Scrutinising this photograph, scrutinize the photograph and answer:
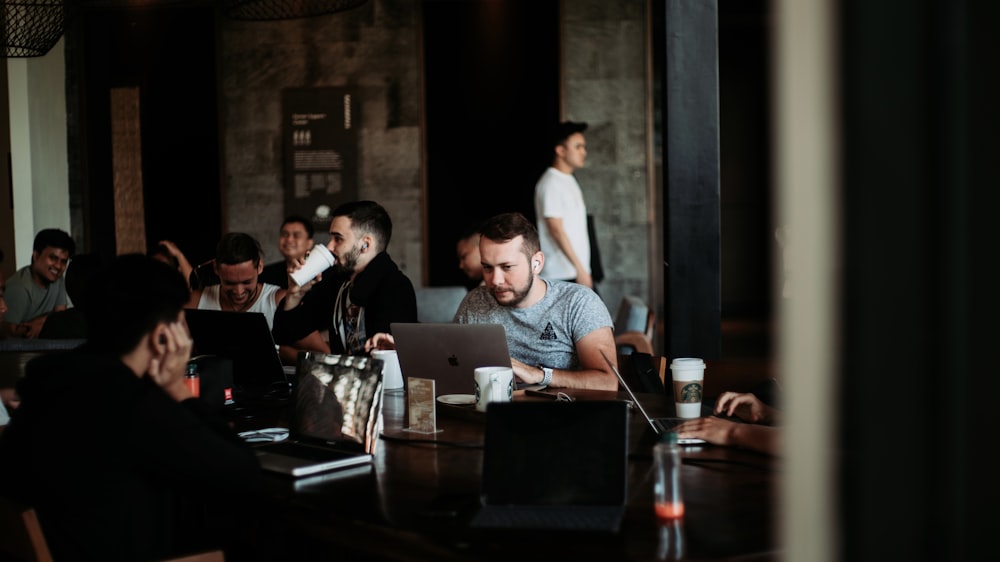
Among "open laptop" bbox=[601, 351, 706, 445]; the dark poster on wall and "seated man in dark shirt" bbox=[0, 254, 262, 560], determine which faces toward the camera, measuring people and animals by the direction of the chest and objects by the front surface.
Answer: the dark poster on wall

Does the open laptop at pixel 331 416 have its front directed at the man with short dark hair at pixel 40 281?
no

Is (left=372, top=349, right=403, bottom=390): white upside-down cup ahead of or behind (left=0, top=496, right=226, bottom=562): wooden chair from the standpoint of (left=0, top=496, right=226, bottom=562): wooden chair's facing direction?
ahead

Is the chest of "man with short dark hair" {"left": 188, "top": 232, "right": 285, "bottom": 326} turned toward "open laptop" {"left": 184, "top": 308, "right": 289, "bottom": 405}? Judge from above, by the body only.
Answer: yes

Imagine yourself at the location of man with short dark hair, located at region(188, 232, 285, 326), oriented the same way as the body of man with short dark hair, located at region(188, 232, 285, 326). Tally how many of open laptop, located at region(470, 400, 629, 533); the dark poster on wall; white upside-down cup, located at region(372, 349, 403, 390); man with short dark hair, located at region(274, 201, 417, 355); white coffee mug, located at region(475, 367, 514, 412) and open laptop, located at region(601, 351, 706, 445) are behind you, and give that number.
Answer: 1

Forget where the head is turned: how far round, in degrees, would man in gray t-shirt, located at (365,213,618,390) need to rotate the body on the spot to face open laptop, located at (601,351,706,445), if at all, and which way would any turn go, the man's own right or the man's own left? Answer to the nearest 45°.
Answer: approximately 45° to the man's own left

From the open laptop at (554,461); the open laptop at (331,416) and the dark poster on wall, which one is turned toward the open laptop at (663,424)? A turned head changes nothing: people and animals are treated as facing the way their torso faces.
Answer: the dark poster on wall

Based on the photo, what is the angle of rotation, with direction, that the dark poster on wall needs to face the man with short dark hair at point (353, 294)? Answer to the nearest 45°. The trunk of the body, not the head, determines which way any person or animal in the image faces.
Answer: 0° — it already faces them

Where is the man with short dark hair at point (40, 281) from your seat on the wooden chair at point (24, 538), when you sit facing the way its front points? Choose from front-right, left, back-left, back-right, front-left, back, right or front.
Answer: front-left

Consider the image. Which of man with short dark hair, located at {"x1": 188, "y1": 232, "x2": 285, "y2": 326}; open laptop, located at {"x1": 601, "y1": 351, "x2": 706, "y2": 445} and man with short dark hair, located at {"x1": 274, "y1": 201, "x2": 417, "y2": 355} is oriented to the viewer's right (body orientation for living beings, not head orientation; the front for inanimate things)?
the open laptop

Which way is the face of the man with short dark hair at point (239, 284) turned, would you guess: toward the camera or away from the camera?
toward the camera

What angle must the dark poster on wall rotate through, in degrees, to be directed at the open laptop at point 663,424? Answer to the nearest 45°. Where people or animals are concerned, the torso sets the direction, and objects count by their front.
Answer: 0° — it already faces it

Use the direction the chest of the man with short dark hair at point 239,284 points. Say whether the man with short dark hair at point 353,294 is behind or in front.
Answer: in front

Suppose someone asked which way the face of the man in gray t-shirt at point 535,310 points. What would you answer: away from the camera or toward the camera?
toward the camera
